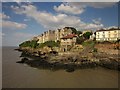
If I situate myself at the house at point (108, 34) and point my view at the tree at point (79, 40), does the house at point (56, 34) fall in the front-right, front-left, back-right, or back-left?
front-right

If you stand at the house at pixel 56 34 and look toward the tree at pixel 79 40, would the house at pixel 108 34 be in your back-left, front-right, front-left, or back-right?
front-left

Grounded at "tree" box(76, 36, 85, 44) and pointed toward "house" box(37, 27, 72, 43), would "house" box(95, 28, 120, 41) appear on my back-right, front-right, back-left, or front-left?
back-right

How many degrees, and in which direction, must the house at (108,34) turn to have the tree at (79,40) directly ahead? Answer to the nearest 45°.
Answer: approximately 90° to its right

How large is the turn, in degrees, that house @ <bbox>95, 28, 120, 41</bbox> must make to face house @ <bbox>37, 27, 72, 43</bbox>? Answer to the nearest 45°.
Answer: approximately 135° to its right

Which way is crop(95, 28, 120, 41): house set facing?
toward the camera

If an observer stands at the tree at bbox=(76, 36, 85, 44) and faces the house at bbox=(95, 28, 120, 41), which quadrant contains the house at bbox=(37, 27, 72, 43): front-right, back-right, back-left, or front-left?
back-left

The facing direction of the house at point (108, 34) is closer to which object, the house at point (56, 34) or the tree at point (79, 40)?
the tree
